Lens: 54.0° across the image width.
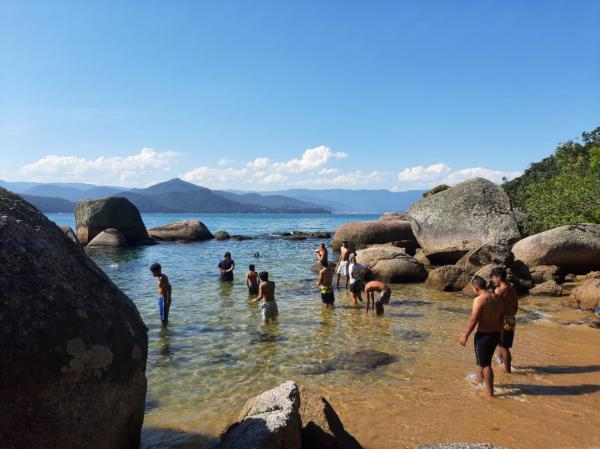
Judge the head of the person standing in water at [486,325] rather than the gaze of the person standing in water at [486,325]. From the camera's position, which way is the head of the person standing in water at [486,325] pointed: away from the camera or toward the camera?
away from the camera

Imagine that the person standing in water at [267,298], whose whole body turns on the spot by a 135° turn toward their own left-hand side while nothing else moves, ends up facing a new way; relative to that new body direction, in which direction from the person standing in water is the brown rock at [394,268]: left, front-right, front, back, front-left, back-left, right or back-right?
back-left

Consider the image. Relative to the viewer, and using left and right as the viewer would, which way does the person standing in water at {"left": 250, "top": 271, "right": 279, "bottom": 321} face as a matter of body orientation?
facing away from the viewer and to the left of the viewer

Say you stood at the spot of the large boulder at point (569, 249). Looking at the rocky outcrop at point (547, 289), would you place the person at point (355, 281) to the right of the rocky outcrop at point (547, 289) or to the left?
right

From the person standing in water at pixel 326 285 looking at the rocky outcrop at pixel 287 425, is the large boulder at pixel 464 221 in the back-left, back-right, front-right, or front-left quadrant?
back-left

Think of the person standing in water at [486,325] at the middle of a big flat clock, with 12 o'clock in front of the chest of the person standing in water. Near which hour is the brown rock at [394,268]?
The brown rock is roughly at 1 o'clock from the person standing in water.

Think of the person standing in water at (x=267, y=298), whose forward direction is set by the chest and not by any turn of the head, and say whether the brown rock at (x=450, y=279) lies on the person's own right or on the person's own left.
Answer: on the person's own right

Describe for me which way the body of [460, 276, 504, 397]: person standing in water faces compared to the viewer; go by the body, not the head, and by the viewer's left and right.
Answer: facing away from the viewer and to the left of the viewer
